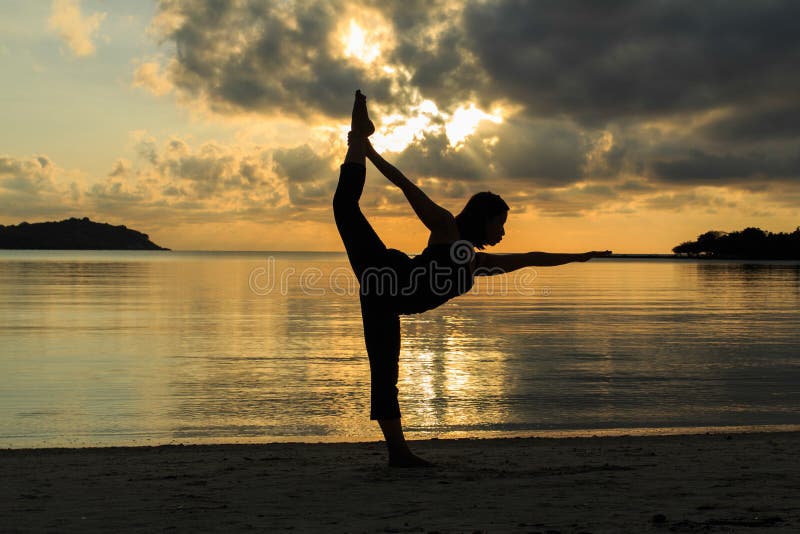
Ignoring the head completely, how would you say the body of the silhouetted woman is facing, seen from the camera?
to the viewer's right

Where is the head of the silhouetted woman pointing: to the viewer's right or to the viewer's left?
to the viewer's right
